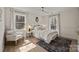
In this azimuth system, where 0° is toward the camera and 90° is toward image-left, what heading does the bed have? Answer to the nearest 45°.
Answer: approximately 315°
